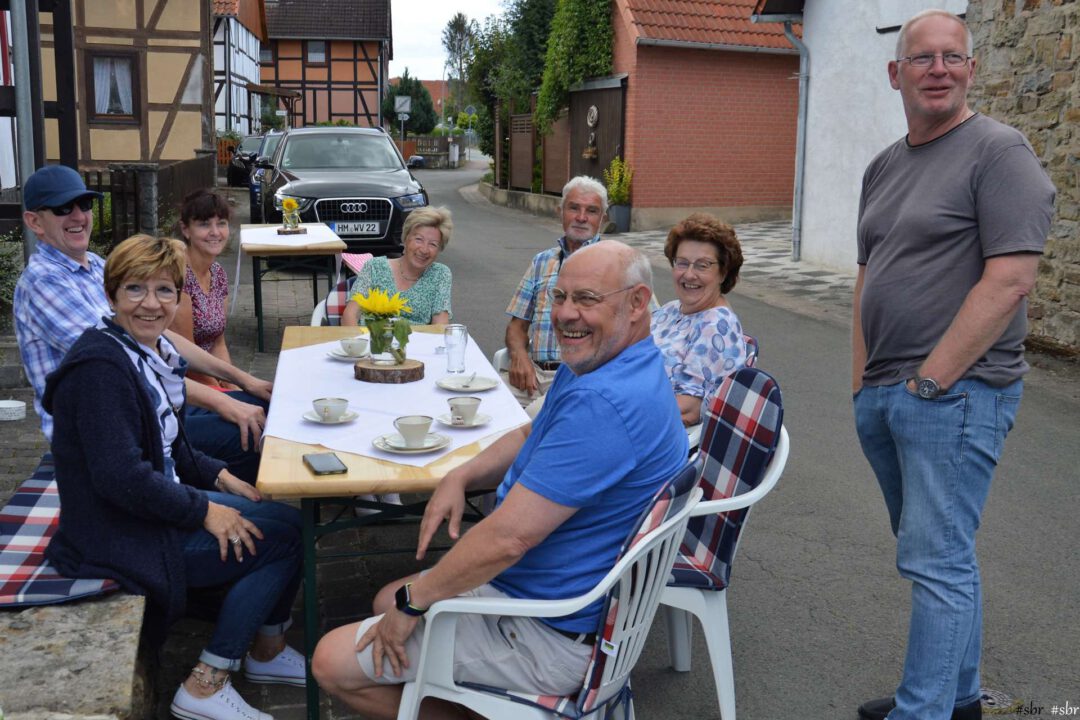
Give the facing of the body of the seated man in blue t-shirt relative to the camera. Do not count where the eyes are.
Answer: to the viewer's left

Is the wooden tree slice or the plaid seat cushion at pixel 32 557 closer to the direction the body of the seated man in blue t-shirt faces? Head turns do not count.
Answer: the plaid seat cushion

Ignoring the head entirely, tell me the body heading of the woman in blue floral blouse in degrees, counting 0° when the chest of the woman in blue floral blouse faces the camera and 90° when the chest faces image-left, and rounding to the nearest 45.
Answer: approximately 45°

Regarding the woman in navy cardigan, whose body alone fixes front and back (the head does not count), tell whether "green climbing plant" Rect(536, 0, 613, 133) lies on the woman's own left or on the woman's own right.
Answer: on the woman's own left

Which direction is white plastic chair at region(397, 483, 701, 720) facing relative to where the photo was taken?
to the viewer's left

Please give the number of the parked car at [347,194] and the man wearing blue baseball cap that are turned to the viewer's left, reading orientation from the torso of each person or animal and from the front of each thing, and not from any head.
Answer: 0

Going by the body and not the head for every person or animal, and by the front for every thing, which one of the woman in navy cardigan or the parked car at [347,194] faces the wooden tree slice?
the parked car

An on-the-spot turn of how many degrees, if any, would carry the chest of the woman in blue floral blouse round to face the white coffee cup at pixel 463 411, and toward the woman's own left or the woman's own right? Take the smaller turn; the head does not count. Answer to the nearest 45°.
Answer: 0° — they already face it

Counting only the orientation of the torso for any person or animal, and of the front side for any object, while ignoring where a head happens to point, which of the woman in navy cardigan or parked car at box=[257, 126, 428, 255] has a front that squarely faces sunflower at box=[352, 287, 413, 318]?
the parked car

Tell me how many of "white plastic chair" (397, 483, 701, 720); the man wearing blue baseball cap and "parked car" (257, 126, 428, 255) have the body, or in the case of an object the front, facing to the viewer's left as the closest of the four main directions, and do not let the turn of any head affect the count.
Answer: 1
